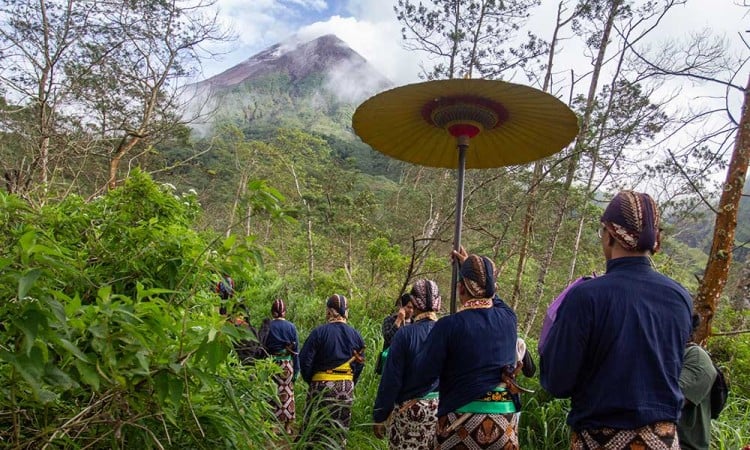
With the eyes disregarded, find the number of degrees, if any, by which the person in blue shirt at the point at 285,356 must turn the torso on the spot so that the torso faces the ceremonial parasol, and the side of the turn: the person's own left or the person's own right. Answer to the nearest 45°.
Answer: approximately 180°

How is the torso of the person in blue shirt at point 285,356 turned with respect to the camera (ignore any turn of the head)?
away from the camera

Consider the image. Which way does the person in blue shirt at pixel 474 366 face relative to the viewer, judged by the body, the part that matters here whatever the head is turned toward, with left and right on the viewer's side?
facing away from the viewer and to the left of the viewer

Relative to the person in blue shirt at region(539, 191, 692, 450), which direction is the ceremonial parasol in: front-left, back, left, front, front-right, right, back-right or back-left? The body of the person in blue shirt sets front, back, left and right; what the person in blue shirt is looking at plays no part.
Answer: front

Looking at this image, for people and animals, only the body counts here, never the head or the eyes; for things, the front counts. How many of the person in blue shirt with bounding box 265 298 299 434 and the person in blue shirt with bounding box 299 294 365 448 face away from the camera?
2

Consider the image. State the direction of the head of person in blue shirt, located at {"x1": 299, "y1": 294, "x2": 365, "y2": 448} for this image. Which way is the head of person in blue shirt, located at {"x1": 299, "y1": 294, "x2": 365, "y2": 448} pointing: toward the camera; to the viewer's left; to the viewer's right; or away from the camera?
away from the camera

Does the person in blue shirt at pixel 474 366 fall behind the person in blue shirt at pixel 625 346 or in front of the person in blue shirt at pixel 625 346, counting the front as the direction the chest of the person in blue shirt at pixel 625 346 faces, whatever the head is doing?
in front

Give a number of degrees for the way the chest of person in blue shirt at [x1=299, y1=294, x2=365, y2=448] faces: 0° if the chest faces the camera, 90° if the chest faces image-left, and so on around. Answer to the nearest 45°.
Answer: approximately 180°

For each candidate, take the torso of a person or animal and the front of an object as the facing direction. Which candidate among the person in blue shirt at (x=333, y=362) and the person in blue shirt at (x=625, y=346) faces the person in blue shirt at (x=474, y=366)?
the person in blue shirt at (x=625, y=346)

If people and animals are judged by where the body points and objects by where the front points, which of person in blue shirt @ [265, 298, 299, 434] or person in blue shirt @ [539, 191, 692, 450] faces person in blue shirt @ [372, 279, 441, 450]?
person in blue shirt @ [539, 191, 692, 450]

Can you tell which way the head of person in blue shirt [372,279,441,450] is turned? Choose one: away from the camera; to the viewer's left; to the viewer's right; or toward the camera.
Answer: away from the camera

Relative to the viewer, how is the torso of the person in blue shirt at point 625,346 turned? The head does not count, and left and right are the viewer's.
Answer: facing away from the viewer and to the left of the viewer

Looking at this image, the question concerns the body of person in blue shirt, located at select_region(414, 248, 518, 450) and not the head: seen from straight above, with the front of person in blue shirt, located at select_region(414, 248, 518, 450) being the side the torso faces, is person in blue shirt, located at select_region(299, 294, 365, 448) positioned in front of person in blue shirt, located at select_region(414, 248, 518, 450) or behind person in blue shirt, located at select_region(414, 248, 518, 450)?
in front

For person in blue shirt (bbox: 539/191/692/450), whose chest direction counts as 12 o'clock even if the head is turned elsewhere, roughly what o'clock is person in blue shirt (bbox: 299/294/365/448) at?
person in blue shirt (bbox: 299/294/365/448) is roughly at 12 o'clock from person in blue shirt (bbox: 539/191/692/450).
